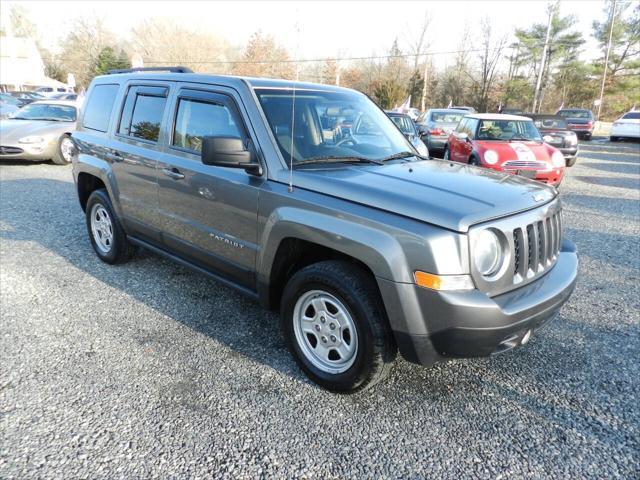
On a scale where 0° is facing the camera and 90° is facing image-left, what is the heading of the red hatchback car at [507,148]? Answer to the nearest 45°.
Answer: approximately 315°

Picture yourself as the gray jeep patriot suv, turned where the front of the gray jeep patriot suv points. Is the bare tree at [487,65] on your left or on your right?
on your left

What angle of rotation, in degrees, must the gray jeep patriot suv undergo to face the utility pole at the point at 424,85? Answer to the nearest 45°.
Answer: approximately 135° to its left

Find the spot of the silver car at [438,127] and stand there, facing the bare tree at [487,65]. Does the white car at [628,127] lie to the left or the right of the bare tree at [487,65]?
right

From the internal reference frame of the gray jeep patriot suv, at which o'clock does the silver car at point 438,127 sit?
The silver car is roughly at 8 o'clock from the gray jeep patriot suv.

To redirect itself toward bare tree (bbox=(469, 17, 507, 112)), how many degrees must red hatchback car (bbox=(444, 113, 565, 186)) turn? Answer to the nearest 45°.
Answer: approximately 135° to its left

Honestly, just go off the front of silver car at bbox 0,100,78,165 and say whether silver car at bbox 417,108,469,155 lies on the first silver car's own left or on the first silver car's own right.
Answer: on the first silver car's own left

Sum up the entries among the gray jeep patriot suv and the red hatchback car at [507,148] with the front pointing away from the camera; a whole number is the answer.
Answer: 0

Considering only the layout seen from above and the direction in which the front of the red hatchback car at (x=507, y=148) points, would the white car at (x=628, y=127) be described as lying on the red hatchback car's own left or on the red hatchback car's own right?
on the red hatchback car's own left

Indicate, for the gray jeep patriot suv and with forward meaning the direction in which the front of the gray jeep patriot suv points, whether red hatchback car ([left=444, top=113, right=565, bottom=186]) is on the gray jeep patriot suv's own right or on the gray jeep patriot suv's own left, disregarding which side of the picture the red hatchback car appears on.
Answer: on the gray jeep patriot suv's own left

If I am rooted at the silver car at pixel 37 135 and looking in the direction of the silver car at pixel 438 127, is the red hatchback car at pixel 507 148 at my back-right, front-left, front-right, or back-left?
front-right

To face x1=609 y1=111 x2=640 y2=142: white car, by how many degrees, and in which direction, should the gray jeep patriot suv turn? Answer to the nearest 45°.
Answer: approximately 90° to its left

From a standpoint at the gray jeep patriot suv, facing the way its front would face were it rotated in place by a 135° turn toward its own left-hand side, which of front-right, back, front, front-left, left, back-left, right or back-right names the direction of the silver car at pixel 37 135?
front-left

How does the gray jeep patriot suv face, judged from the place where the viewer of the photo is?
facing the viewer and to the right of the viewer

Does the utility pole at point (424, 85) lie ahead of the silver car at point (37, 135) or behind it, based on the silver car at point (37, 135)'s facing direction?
behind

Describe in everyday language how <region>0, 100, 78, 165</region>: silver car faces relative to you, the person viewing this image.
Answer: facing the viewer and to the left of the viewer

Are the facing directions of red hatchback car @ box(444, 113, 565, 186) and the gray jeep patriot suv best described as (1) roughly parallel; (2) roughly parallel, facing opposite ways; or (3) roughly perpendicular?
roughly parallel
